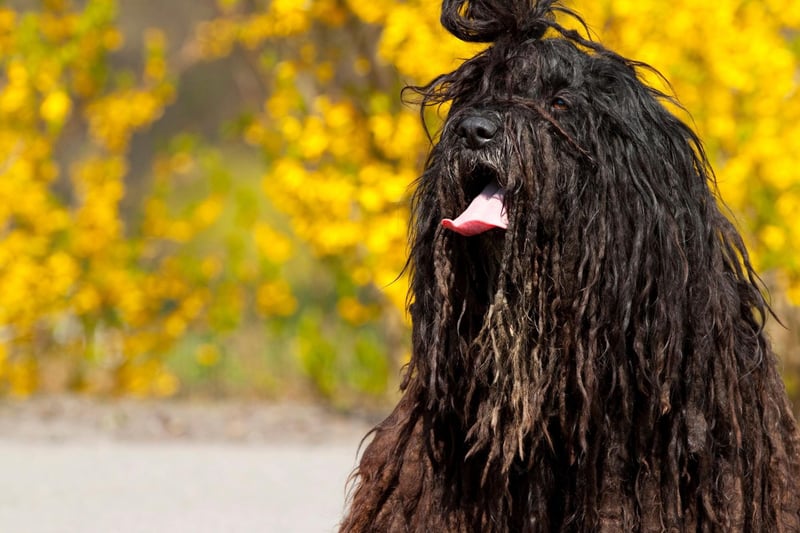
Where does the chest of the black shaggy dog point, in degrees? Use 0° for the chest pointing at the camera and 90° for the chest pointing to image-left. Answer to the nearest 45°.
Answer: approximately 45°
